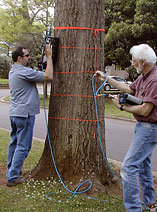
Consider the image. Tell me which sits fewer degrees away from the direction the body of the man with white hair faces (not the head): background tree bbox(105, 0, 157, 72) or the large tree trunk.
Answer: the large tree trunk

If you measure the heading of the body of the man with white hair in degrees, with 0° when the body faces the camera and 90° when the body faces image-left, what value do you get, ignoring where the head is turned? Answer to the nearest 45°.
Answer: approximately 90°

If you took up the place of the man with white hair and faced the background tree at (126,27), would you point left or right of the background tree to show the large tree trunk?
left

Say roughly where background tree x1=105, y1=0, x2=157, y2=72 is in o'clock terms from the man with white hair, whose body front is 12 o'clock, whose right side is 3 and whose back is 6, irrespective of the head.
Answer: The background tree is roughly at 3 o'clock from the man with white hair.

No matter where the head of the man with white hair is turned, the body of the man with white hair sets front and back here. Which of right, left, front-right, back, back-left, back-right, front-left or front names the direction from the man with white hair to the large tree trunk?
front-right
